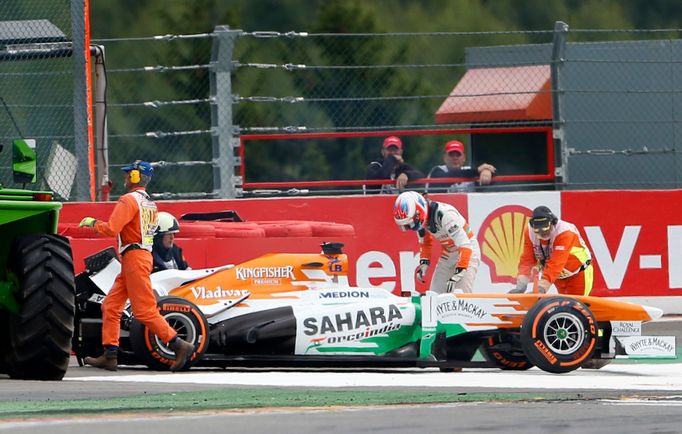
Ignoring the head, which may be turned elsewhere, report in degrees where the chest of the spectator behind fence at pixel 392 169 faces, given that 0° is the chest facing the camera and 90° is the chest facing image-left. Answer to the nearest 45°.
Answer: approximately 0°

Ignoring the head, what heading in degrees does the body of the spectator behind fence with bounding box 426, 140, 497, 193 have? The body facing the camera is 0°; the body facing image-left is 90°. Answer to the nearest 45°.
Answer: approximately 0°

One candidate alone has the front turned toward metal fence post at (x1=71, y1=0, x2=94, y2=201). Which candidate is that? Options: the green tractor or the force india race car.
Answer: the green tractor

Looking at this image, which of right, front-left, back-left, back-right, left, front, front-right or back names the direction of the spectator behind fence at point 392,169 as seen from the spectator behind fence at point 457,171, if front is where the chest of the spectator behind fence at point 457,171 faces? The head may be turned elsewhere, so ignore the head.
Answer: right

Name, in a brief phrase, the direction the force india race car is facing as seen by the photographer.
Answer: facing to the right of the viewer

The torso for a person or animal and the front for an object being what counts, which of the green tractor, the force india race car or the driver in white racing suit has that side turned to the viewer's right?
the force india race car
